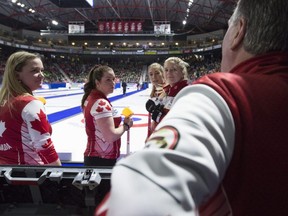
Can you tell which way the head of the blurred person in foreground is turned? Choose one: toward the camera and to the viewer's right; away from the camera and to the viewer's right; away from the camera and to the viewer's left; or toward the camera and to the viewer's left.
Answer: away from the camera and to the viewer's left

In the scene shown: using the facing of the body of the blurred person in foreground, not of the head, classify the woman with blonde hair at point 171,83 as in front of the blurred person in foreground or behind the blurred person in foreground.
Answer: in front

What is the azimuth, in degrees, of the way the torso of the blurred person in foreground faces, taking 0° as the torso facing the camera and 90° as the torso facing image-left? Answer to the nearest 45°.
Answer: approximately 135°

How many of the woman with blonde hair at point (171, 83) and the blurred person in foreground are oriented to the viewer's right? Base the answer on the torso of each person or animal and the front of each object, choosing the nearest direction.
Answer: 0

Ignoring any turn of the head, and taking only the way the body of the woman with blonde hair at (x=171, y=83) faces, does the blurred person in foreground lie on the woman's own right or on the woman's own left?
on the woman's own left
